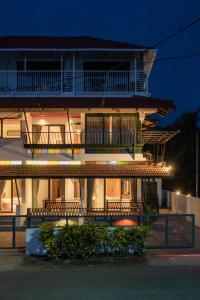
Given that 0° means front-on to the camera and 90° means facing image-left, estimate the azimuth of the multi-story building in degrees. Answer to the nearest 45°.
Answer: approximately 0°

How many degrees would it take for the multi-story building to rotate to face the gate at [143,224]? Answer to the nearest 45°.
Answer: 0° — it already faces it

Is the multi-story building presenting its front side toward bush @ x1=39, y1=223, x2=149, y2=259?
yes
